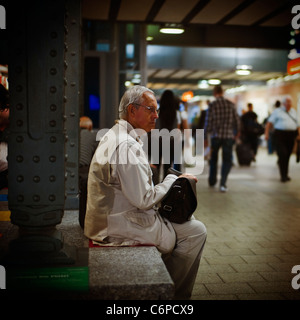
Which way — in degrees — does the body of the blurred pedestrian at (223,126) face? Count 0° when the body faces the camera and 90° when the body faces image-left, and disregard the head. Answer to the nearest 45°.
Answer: approximately 180°

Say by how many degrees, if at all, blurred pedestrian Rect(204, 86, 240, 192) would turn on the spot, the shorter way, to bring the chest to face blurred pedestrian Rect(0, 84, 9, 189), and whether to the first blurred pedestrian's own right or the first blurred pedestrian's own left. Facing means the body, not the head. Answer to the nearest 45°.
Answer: approximately 135° to the first blurred pedestrian's own left

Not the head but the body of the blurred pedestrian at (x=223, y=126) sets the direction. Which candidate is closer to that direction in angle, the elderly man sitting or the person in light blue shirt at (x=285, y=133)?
the person in light blue shirt

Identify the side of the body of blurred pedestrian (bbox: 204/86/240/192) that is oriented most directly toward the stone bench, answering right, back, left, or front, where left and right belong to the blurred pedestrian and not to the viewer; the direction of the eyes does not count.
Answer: back

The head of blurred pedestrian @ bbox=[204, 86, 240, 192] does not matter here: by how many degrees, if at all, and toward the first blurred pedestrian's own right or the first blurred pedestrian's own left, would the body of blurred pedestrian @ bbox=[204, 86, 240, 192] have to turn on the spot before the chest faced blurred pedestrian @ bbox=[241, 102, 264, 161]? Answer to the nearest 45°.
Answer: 0° — they already face them

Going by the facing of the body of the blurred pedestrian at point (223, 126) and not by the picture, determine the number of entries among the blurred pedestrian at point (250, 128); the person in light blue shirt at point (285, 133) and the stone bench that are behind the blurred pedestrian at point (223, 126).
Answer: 1

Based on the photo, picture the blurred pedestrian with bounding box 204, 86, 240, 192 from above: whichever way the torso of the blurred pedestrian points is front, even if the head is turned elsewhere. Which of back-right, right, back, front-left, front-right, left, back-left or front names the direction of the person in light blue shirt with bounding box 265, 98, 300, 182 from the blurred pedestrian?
front-right

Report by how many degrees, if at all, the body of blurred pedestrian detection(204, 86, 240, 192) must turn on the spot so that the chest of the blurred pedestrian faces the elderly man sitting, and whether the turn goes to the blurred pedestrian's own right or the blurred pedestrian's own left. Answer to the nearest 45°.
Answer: approximately 180°

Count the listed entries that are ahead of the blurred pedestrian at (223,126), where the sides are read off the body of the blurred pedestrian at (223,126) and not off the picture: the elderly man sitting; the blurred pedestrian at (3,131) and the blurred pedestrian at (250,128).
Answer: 1

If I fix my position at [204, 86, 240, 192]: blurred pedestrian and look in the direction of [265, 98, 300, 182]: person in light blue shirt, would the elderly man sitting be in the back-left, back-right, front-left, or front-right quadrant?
back-right

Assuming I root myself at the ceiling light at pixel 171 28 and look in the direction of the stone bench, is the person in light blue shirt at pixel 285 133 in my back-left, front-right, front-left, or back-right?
back-left

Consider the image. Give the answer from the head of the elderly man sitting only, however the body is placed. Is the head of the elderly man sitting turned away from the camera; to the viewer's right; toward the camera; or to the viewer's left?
to the viewer's right
